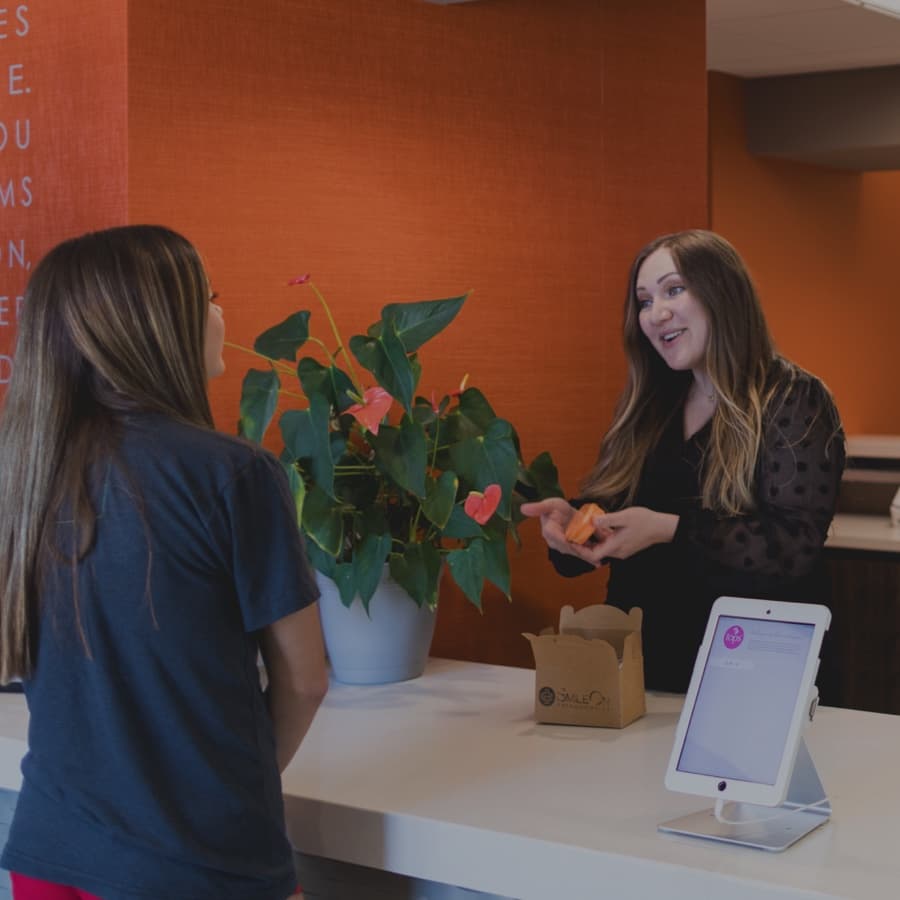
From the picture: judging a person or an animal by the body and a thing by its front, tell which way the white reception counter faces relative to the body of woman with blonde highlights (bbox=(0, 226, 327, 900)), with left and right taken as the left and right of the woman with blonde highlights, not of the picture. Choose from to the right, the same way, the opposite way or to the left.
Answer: the opposite way

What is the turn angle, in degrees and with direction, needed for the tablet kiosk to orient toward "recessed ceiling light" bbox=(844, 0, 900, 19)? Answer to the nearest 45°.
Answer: approximately 135° to its right

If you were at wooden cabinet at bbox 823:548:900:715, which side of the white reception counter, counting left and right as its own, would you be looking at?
back

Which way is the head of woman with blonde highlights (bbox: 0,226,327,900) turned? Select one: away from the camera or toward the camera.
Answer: away from the camera

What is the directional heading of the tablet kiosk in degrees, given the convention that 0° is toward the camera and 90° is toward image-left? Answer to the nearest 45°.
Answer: approximately 45°

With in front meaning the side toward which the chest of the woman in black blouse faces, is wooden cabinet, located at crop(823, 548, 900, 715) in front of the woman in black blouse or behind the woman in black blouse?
behind

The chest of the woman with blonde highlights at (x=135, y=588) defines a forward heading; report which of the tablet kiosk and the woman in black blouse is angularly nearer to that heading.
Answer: the woman in black blouse

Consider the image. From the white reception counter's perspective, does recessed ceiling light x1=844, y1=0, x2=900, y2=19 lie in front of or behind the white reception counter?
behind

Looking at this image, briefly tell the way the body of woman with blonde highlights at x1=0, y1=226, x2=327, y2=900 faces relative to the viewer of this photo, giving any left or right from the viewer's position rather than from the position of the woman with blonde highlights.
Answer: facing away from the viewer and to the right of the viewer
